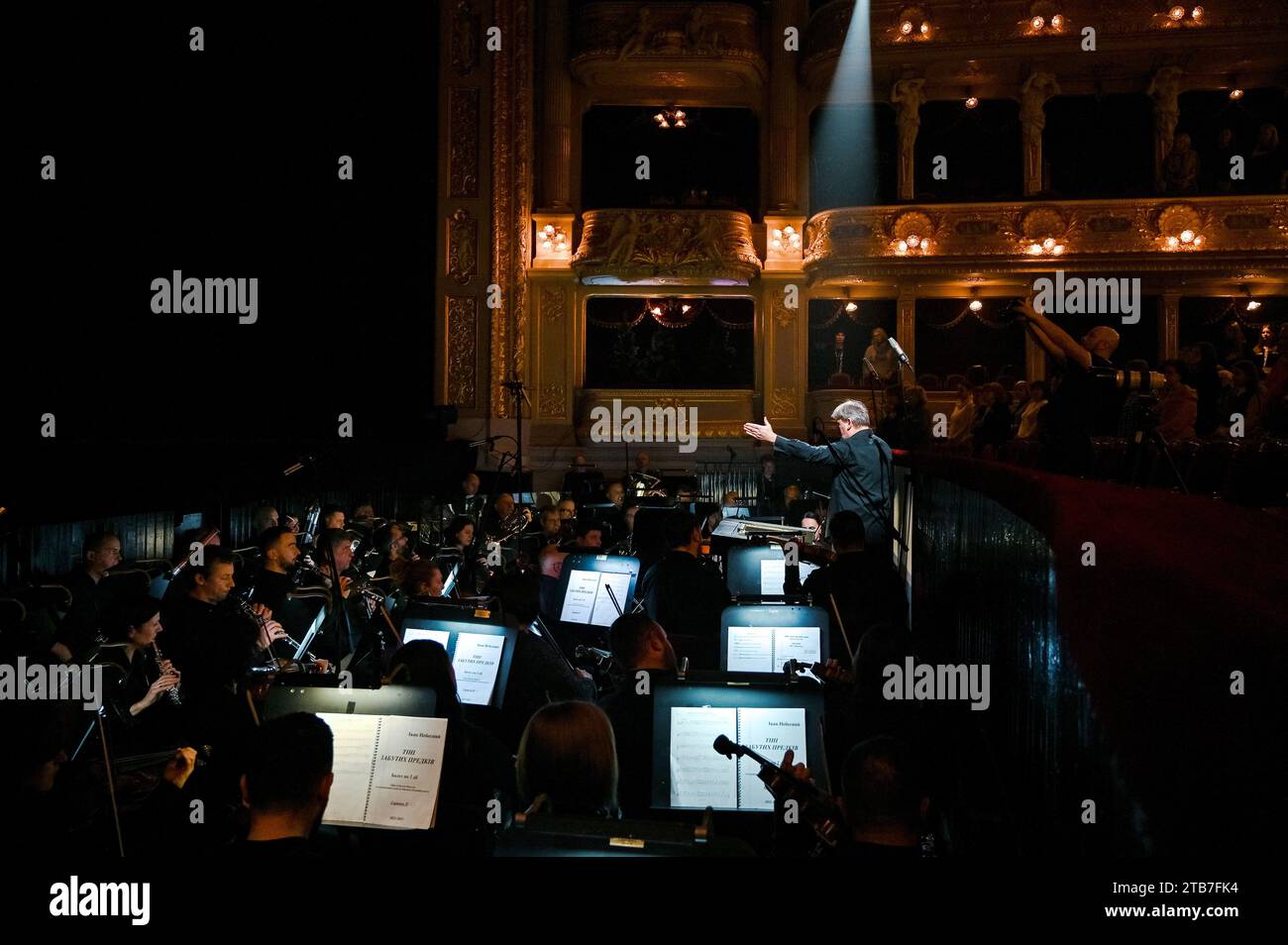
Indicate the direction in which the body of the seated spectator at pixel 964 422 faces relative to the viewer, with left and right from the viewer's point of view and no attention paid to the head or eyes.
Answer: facing to the left of the viewer

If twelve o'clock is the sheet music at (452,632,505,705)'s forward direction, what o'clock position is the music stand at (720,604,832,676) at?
The music stand is roughly at 9 o'clock from the sheet music.

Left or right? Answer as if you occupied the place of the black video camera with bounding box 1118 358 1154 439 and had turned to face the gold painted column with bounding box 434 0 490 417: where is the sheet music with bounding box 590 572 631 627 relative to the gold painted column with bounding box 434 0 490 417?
left

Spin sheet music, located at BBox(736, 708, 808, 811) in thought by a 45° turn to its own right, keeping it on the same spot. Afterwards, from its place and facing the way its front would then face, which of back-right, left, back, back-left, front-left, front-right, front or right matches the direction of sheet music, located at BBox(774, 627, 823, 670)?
back-right

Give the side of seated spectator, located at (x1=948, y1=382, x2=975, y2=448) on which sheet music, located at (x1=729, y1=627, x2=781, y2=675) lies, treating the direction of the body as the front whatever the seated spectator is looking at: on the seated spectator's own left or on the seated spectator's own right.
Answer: on the seated spectator's own left
